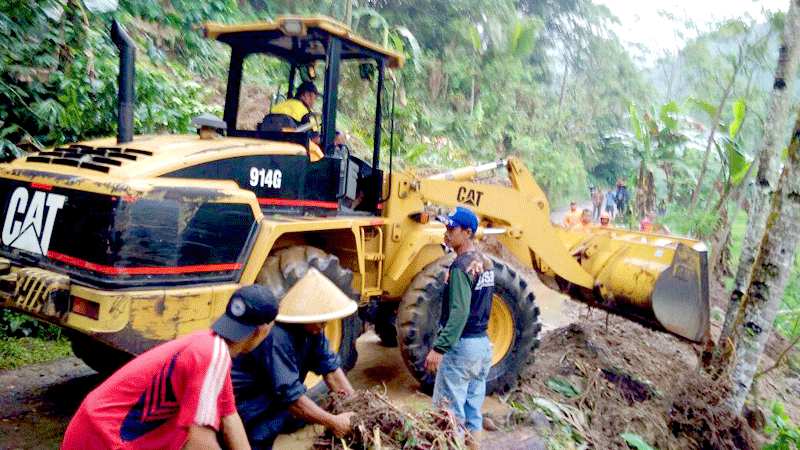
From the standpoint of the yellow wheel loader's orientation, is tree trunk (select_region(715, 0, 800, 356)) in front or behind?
in front

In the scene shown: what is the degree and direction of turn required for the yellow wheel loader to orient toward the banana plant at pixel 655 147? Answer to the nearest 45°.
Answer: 0° — it already faces it

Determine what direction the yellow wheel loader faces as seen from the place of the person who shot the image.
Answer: facing away from the viewer and to the right of the viewer

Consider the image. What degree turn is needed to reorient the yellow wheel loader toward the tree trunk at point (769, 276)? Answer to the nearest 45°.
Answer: approximately 45° to its right

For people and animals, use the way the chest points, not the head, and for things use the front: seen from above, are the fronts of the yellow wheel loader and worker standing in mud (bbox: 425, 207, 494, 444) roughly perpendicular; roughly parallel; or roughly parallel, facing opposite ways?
roughly perpendicular
